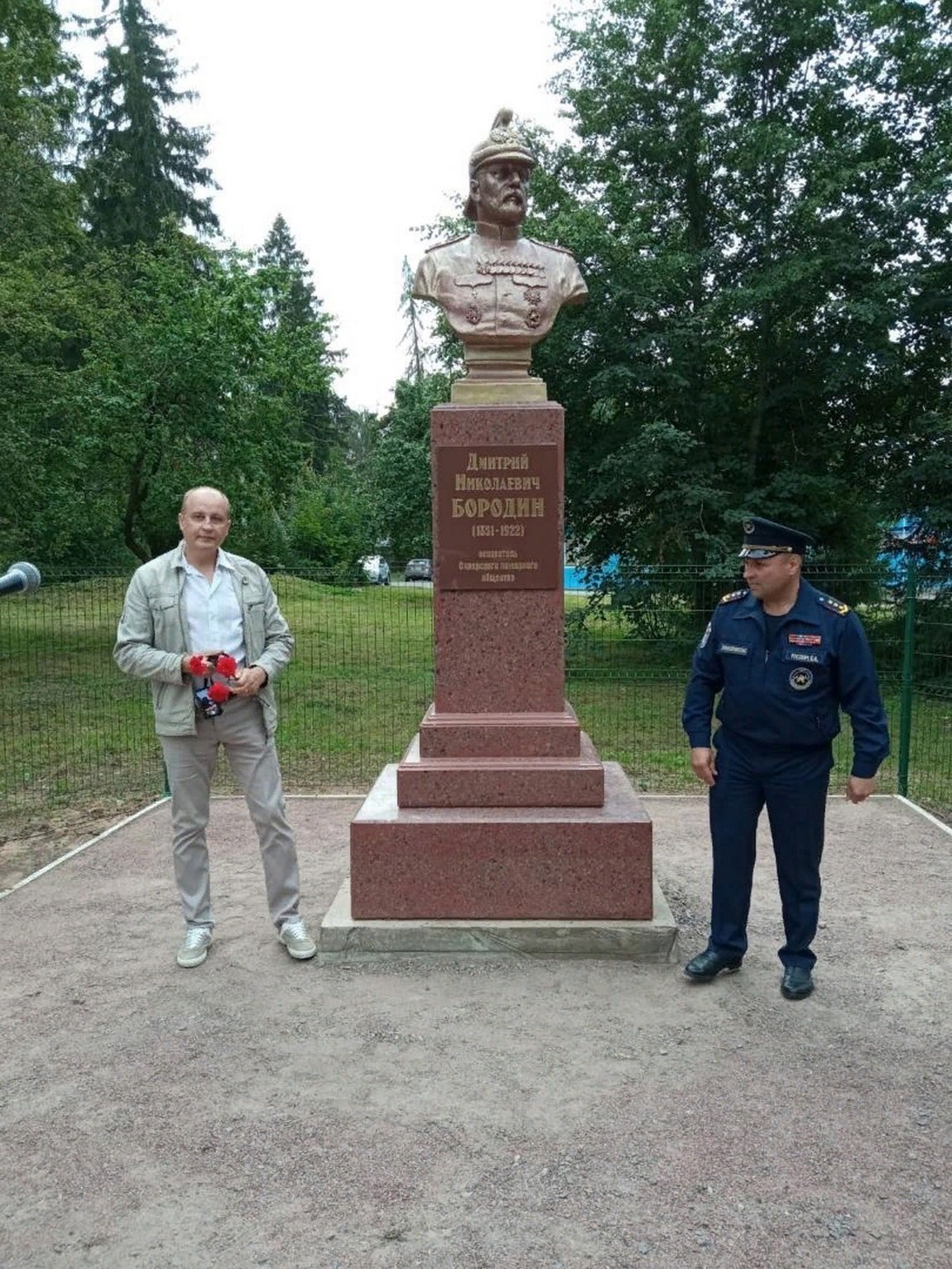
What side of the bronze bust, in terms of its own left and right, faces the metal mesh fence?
back

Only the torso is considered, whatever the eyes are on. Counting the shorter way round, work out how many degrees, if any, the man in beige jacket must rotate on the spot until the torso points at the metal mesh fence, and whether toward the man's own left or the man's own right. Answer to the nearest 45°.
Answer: approximately 180°

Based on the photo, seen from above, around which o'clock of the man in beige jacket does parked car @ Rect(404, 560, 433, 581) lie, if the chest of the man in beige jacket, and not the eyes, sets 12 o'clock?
The parked car is roughly at 7 o'clock from the man in beige jacket.

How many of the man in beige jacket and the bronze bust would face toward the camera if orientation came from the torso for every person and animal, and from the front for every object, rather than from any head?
2

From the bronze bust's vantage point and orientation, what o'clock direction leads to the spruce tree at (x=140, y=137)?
The spruce tree is roughly at 5 o'clock from the bronze bust.

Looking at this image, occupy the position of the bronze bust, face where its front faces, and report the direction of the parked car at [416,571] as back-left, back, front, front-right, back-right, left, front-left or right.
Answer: back

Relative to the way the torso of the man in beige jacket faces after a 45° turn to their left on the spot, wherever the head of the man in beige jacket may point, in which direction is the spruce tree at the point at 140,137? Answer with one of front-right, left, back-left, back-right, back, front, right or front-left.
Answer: back-left

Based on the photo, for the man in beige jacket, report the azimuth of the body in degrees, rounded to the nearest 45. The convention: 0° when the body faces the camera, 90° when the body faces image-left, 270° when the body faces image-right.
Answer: approximately 0°

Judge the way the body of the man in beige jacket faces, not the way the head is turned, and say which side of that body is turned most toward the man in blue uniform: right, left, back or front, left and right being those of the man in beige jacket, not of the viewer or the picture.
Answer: left
